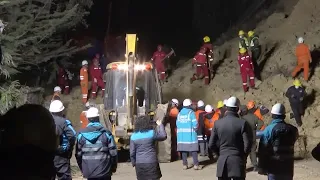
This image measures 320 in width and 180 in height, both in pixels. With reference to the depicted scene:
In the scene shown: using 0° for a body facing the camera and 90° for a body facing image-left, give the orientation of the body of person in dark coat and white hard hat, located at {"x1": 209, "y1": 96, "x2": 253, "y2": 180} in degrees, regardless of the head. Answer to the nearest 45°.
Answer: approximately 180°

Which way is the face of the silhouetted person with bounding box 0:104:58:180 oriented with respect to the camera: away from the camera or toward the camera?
away from the camera

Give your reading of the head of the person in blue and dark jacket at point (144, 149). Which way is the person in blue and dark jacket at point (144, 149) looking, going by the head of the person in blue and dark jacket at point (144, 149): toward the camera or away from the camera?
away from the camera

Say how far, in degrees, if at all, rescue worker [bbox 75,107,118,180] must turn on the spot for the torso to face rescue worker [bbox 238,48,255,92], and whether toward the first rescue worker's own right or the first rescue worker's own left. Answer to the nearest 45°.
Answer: approximately 45° to the first rescue worker's own right

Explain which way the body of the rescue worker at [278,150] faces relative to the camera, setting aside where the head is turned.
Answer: away from the camera

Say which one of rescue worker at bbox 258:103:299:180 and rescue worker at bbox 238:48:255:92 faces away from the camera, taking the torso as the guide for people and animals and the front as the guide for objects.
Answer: rescue worker at bbox 258:103:299:180

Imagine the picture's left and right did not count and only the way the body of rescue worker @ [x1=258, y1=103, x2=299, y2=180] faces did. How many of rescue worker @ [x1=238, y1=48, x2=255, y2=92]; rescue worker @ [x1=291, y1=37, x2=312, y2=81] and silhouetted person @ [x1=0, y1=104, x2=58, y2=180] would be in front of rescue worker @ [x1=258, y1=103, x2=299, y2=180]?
2
